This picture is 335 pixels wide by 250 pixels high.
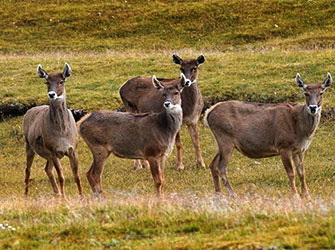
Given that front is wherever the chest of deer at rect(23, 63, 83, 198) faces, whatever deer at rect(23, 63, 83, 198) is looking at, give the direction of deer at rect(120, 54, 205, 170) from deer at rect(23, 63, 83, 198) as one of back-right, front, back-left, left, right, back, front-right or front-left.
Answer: left

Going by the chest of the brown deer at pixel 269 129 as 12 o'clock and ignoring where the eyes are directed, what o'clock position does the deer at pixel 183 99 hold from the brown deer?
The deer is roughly at 8 o'clock from the brown deer.

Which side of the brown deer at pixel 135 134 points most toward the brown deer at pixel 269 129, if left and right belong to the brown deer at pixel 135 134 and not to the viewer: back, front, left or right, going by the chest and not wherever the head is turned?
front

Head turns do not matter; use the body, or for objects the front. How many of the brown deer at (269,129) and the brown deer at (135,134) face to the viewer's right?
2

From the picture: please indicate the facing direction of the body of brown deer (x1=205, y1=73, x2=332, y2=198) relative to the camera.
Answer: to the viewer's right

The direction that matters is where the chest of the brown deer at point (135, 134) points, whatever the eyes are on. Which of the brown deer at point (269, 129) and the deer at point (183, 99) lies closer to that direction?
the brown deer

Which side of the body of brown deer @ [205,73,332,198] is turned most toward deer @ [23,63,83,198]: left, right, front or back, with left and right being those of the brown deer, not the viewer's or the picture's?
back

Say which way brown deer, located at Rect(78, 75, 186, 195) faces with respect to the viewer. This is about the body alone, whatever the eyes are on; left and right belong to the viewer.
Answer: facing to the right of the viewer
